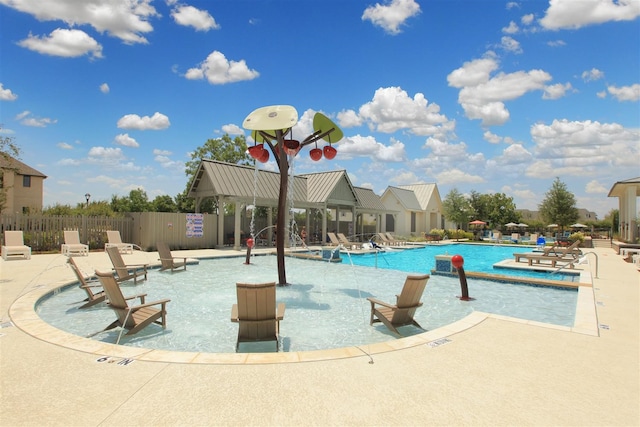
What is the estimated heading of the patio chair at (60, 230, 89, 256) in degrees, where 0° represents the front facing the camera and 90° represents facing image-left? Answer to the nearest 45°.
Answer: approximately 315°

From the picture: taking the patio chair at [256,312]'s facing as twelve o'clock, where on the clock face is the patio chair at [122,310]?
the patio chair at [122,310] is roughly at 10 o'clock from the patio chair at [256,312].

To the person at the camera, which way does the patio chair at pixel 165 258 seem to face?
facing the viewer and to the right of the viewer

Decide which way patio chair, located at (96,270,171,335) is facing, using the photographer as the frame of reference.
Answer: facing away from the viewer and to the right of the viewer

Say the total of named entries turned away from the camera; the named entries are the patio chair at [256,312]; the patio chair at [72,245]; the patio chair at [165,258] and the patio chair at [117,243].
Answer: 1

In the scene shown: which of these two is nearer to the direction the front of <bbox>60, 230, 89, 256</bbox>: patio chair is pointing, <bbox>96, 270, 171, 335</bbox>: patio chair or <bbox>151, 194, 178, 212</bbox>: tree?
the patio chair

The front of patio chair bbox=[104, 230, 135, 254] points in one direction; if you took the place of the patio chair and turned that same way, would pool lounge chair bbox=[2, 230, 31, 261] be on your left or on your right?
on your right

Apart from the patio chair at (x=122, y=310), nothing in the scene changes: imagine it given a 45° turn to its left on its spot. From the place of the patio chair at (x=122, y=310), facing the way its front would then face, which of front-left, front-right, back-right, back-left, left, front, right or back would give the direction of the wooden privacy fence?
front

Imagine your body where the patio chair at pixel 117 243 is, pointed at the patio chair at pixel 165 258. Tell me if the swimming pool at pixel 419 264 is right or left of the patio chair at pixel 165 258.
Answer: left

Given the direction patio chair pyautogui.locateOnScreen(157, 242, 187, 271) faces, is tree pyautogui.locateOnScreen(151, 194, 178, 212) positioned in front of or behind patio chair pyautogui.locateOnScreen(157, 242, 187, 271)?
behind

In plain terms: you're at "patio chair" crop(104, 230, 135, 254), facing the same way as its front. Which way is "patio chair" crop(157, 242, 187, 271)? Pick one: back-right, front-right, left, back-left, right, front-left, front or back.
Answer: front-right

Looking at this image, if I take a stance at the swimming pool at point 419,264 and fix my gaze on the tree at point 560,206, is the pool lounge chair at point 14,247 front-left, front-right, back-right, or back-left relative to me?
back-left

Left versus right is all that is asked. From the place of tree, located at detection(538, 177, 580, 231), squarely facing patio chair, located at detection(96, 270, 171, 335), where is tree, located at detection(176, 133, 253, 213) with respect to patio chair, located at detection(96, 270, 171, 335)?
right

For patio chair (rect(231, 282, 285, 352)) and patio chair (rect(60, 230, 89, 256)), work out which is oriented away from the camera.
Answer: patio chair (rect(231, 282, 285, 352))

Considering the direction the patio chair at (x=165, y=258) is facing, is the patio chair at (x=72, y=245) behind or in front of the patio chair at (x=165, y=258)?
behind

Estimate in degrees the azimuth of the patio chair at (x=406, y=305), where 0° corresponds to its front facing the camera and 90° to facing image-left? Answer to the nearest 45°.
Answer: approximately 135°

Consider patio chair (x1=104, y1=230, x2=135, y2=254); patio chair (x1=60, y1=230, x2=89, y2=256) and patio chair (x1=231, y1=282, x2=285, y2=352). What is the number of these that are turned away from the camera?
1

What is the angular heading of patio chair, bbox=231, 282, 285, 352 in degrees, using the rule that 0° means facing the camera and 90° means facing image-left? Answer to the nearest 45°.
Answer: approximately 180°
